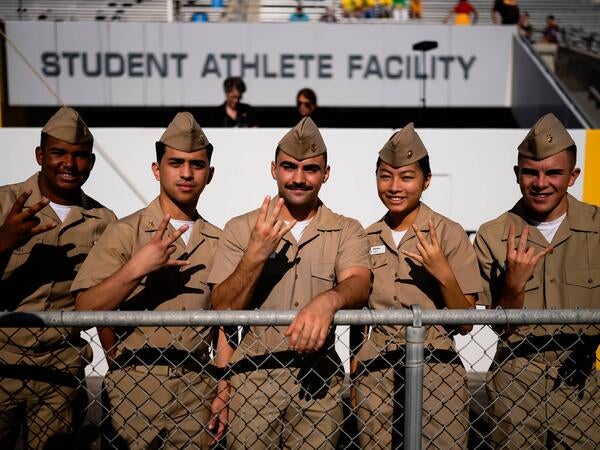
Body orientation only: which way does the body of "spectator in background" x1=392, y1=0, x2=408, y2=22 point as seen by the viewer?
toward the camera

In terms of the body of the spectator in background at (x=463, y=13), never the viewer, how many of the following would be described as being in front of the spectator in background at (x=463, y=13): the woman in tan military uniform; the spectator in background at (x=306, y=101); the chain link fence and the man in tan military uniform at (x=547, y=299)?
4

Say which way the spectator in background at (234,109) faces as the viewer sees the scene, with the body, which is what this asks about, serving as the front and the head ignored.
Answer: toward the camera

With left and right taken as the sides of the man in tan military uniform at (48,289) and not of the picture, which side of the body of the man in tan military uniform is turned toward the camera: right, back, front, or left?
front

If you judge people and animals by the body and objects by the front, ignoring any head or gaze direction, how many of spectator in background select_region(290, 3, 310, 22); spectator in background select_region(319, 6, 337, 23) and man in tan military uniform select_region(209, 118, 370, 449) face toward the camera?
3

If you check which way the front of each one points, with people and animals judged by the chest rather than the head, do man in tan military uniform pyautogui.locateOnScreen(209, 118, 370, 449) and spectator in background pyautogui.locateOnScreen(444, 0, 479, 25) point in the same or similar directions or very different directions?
same or similar directions

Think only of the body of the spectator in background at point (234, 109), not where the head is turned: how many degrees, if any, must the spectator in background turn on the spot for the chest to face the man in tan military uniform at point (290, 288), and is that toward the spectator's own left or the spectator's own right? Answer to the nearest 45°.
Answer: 0° — they already face them

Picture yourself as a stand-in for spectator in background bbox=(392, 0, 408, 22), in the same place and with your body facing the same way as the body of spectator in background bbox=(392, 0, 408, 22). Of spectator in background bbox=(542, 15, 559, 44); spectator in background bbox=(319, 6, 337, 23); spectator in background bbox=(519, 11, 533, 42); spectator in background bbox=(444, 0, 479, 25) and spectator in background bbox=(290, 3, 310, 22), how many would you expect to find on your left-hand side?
3

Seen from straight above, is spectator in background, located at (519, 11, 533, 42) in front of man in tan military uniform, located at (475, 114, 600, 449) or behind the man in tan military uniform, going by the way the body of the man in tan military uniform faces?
behind

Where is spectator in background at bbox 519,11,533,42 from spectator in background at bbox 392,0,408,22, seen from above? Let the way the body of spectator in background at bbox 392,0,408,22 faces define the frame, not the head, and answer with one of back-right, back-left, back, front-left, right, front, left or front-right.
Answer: left

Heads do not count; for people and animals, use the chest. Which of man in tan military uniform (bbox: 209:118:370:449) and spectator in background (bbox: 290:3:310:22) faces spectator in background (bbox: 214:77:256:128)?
spectator in background (bbox: 290:3:310:22)
